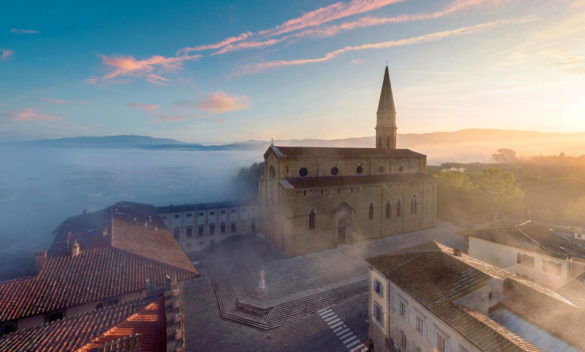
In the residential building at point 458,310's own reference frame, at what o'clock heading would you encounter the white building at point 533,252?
The white building is roughly at 5 o'clock from the residential building.

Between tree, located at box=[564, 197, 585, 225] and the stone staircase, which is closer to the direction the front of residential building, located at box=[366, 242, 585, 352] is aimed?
the stone staircase

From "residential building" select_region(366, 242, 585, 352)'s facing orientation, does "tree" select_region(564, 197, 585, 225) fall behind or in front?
behind

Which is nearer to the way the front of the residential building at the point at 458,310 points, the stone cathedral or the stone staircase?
the stone staircase

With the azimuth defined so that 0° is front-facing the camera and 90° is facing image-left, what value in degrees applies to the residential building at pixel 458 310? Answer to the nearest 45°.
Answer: approximately 45°

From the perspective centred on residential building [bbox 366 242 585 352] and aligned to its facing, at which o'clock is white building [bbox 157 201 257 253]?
The white building is roughly at 2 o'clock from the residential building.

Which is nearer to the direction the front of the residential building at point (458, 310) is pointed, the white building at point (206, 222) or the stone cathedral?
the white building
